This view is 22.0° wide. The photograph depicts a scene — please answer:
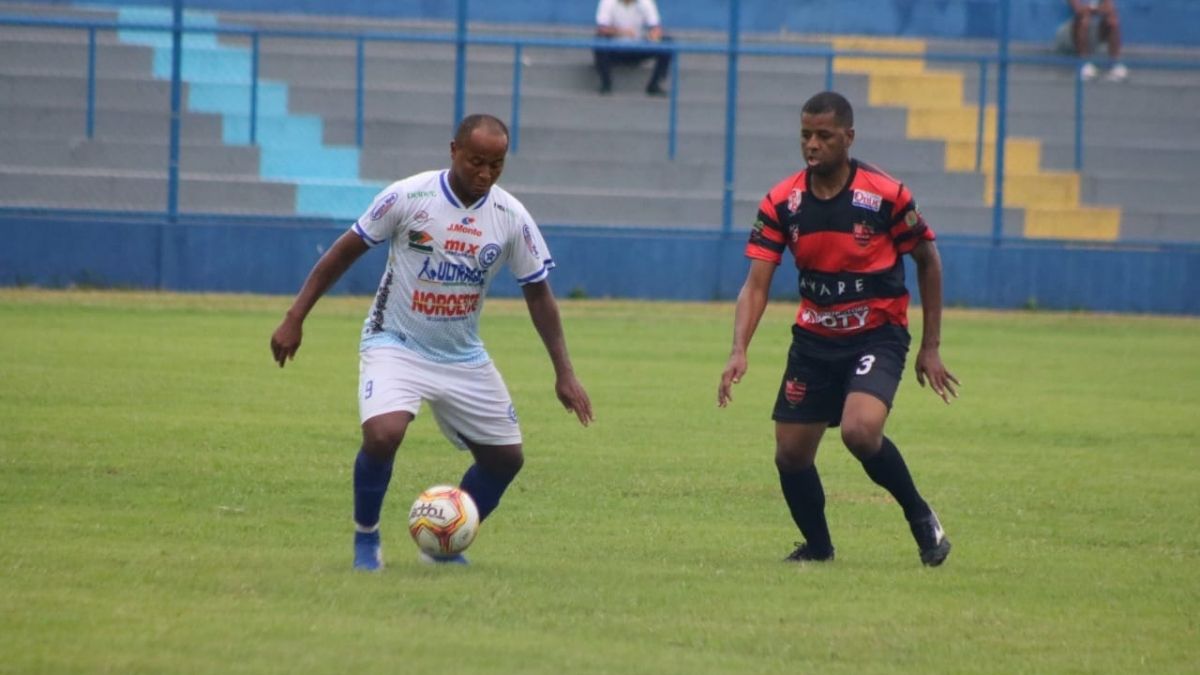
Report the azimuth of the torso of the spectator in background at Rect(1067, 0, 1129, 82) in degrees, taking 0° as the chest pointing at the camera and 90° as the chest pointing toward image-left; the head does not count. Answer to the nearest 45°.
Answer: approximately 0°

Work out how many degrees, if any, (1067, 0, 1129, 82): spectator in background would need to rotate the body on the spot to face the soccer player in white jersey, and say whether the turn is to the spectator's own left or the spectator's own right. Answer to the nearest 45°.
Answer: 0° — they already face them

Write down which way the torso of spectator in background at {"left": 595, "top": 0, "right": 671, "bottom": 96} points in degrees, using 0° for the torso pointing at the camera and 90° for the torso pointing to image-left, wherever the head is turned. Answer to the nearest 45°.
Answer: approximately 0°

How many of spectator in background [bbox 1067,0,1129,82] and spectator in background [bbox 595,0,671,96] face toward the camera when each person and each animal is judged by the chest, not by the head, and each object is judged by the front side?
2

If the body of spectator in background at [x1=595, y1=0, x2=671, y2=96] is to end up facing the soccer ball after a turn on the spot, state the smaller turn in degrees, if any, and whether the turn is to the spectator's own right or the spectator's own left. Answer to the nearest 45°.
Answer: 0° — they already face it

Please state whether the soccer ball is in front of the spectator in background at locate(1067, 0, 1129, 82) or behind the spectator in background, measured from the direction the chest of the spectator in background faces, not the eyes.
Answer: in front

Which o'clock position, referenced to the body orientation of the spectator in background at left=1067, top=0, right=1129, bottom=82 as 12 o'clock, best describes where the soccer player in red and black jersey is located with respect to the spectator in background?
The soccer player in red and black jersey is roughly at 12 o'clock from the spectator in background.

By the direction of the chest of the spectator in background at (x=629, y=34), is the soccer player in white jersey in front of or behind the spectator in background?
in front
